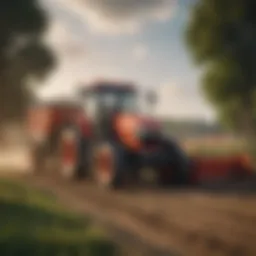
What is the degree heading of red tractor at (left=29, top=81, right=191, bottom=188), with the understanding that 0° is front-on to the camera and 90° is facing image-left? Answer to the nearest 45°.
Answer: approximately 315°
